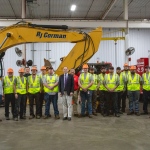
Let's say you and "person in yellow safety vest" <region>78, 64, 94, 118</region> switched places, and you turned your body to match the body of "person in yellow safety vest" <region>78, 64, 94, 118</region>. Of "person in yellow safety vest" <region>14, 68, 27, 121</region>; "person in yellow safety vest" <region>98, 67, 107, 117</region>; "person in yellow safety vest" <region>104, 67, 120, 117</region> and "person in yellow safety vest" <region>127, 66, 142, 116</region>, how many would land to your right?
1

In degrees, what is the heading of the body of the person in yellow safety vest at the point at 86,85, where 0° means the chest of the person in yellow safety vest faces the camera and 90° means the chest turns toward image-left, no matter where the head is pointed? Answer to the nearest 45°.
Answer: approximately 0°

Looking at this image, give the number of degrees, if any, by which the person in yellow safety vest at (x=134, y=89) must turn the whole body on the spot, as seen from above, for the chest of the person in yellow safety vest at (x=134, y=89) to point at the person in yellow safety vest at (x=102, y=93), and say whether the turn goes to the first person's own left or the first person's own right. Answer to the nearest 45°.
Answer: approximately 90° to the first person's own right

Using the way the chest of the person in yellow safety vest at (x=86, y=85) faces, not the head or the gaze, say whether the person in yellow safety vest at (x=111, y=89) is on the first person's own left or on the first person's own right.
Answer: on the first person's own left

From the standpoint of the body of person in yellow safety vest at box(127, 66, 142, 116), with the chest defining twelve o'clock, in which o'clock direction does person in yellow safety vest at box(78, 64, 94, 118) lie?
person in yellow safety vest at box(78, 64, 94, 118) is roughly at 2 o'clock from person in yellow safety vest at box(127, 66, 142, 116).

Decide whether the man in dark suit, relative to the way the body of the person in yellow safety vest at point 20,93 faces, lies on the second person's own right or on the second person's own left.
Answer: on the second person's own left

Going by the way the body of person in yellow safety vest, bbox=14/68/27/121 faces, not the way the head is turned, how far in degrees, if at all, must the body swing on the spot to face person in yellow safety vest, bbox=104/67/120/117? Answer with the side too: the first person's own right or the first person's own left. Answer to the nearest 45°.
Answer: approximately 90° to the first person's own left

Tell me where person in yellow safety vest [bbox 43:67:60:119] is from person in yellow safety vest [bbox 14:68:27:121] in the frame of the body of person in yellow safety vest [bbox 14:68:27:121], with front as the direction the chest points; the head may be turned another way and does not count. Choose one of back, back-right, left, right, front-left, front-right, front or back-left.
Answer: left
